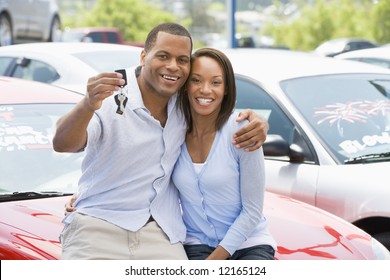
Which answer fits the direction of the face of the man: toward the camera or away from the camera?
toward the camera

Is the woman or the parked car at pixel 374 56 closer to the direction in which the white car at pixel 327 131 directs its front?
the woman

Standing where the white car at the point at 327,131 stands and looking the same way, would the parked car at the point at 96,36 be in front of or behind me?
behind

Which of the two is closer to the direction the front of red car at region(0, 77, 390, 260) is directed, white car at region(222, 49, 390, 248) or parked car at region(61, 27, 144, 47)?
the white car

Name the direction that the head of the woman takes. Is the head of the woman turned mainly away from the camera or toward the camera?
toward the camera

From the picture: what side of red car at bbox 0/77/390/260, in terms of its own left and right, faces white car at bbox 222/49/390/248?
left

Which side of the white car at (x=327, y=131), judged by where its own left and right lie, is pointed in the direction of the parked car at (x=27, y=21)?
back

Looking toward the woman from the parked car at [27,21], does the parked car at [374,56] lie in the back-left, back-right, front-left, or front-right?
front-left

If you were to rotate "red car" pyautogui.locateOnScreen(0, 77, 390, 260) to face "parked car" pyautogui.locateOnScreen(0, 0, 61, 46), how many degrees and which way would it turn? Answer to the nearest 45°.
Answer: approximately 135° to its left

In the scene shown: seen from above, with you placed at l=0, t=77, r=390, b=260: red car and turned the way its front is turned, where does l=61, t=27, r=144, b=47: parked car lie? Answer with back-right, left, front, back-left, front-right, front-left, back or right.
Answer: back-left

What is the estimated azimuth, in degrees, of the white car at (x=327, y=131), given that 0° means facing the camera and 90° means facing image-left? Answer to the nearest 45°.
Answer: approximately 315°
